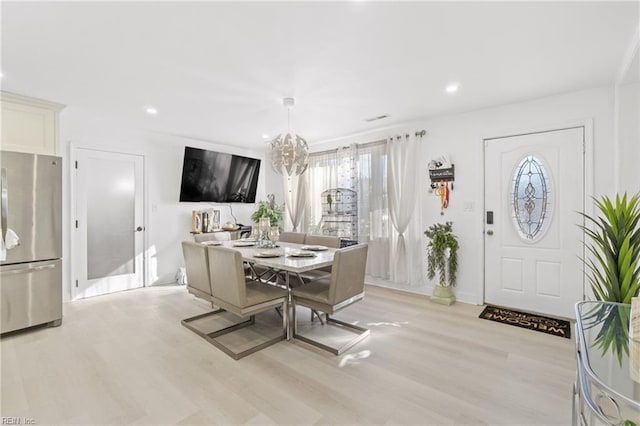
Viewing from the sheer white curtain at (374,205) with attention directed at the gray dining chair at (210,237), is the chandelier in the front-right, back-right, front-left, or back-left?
front-left

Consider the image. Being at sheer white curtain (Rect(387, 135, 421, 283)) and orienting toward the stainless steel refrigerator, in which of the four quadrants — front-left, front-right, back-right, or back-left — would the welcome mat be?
back-left

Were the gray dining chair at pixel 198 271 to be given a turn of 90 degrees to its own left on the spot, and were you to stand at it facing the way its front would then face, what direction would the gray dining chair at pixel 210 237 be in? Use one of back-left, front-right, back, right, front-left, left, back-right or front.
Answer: front-right

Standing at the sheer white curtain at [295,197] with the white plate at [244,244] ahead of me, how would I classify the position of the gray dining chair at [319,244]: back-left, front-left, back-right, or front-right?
front-left

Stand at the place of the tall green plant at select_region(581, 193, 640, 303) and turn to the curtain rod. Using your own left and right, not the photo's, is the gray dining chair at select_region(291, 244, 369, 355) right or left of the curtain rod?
left

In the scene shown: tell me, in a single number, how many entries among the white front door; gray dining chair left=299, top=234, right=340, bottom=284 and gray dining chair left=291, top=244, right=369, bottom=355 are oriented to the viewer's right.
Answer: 0

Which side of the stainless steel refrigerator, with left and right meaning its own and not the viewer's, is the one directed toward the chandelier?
front

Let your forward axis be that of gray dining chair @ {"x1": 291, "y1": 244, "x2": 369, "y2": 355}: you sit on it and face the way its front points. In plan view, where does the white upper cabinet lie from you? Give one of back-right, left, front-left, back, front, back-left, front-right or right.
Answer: front-left

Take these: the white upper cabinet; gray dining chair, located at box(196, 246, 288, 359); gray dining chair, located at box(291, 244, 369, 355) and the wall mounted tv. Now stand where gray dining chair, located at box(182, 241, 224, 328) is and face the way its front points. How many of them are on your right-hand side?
2

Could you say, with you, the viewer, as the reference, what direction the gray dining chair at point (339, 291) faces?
facing away from the viewer and to the left of the viewer

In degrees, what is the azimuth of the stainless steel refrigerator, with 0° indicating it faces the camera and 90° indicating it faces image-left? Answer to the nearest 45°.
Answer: approximately 315°
